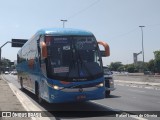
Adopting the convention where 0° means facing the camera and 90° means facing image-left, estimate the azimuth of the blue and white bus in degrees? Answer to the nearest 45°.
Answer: approximately 315°
